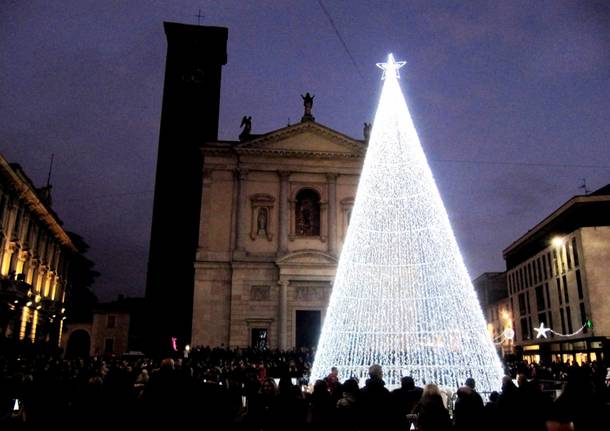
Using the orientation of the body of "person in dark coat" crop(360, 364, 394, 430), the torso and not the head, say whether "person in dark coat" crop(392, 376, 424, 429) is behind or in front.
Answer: in front

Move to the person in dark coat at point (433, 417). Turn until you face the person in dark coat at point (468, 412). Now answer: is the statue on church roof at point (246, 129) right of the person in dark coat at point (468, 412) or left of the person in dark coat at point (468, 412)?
left

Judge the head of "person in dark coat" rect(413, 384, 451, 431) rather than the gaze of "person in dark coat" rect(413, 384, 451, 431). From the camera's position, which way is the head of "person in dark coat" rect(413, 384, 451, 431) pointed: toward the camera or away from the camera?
away from the camera

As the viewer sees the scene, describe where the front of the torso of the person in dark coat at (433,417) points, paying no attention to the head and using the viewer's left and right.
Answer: facing away from the viewer

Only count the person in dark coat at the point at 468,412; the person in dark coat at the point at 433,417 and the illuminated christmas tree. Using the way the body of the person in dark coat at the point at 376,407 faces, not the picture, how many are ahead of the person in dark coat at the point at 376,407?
1

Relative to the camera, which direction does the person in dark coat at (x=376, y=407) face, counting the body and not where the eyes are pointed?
away from the camera

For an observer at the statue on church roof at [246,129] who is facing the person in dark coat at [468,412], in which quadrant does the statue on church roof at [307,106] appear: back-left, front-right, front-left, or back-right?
front-left

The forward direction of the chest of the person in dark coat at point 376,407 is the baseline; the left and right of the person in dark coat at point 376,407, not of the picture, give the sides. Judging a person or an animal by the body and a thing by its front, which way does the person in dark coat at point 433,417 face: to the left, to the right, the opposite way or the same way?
the same way

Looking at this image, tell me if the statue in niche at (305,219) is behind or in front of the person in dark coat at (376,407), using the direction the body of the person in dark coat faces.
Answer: in front

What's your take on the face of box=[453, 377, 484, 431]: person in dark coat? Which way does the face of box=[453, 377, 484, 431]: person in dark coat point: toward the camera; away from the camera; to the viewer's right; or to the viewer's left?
away from the camera

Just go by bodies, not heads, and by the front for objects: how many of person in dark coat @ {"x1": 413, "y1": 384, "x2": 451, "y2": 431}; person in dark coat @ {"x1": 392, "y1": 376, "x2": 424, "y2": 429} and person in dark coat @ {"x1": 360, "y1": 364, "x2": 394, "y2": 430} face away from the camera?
3

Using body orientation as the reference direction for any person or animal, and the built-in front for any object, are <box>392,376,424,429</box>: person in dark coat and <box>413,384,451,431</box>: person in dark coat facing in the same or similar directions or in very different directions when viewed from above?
same or similar directions

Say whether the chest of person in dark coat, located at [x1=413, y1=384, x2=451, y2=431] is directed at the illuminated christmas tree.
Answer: yes

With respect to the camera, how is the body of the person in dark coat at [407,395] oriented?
away from the camera
